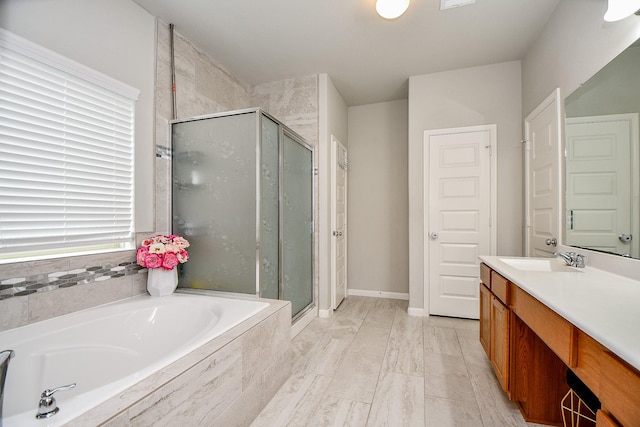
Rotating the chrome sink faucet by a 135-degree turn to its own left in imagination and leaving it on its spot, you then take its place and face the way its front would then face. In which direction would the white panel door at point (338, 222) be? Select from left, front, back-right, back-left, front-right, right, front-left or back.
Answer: back-right

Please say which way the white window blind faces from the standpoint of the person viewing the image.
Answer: facing the viewer and to the right of the viewer

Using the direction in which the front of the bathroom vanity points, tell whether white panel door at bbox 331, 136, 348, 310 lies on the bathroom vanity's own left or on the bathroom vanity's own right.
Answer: on the bathroom vanity's own right

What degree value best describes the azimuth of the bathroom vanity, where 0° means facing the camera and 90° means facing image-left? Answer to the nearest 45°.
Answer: approximately 45°

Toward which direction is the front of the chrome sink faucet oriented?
to the viewer's left

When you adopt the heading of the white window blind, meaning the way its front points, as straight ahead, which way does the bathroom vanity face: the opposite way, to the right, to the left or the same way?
the opposite way

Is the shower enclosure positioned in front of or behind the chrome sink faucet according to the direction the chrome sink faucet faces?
in front

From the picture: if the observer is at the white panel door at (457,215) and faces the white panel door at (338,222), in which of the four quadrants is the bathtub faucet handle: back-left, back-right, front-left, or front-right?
front-left

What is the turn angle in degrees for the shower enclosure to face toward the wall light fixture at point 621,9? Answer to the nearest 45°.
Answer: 0° — it already faces it

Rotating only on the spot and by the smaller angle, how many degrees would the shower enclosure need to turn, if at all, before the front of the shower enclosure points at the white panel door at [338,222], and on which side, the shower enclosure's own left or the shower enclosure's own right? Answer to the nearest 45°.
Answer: approximately 90° to the shower enclosure's own left

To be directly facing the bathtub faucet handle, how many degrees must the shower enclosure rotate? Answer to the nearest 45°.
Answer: approximately 45° to its right

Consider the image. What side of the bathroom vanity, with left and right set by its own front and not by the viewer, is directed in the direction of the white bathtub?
front

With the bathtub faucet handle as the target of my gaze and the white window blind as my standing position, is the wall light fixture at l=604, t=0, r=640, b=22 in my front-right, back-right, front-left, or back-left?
front-left

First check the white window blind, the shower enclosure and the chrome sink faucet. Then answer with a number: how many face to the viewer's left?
1
